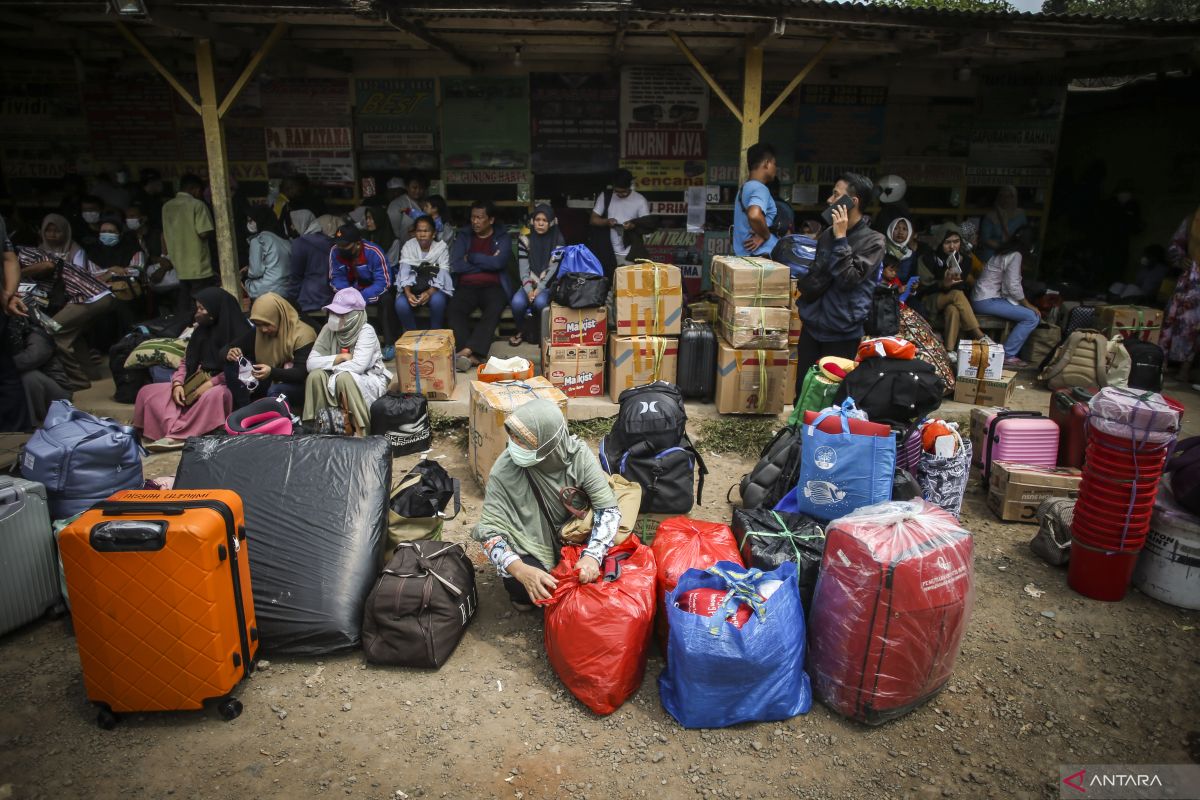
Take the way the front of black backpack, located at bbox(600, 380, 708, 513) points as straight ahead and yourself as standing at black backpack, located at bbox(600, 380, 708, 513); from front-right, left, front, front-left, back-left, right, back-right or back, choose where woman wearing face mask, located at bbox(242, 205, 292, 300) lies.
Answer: back-right

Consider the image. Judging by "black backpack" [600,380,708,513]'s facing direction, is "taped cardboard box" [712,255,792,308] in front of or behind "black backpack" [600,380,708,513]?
behind

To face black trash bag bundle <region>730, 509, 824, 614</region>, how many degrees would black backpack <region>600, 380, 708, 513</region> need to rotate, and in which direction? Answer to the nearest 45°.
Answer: approximately 45° to its left

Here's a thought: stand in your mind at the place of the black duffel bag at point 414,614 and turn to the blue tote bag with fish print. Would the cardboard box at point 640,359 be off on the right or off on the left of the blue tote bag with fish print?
left

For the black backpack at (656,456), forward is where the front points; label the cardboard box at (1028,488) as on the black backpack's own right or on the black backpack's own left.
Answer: on the black backpack's own left

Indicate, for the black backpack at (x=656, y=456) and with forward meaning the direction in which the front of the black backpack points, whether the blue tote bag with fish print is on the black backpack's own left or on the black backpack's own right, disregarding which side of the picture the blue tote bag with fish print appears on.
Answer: on the black backpack's own left

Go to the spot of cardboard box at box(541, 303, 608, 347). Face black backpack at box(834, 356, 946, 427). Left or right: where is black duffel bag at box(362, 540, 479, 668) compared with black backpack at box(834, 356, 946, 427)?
right

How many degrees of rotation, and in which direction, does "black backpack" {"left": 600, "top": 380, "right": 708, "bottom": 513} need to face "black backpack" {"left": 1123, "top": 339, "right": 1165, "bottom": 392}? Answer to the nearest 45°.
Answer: approximately 135° to its left

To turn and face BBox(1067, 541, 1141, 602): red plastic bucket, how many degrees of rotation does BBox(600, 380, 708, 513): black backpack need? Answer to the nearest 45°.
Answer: approximately 90° to its left

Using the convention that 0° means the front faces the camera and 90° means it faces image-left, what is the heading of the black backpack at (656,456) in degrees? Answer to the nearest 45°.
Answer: approximately 0°

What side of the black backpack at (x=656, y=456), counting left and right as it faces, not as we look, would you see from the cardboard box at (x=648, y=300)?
back

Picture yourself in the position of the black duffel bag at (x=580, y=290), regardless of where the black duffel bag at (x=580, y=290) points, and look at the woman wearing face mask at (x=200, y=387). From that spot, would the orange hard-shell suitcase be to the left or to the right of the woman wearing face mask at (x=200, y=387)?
left

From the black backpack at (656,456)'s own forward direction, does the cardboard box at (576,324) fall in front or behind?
behind

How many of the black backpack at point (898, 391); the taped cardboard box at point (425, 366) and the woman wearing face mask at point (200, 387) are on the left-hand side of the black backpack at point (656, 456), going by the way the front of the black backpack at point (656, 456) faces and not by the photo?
1

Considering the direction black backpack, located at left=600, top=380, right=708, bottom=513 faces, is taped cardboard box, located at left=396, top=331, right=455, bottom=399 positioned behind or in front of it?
behind

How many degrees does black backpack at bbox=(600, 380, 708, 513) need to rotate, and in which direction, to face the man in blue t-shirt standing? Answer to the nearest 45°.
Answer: approximately 180°
